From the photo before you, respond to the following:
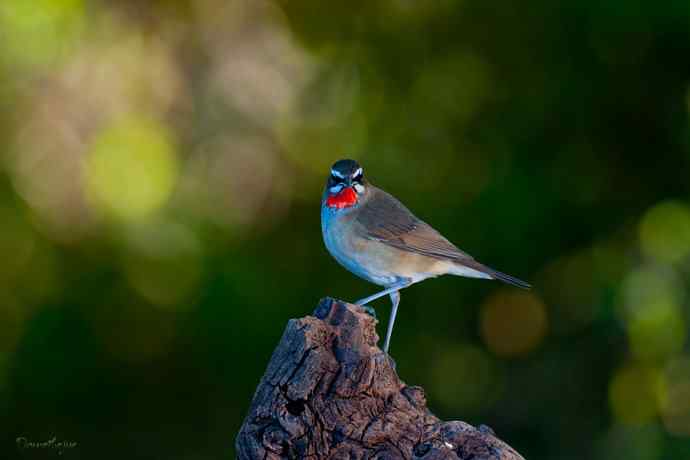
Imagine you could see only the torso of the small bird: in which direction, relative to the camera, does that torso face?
to the viewer's left
